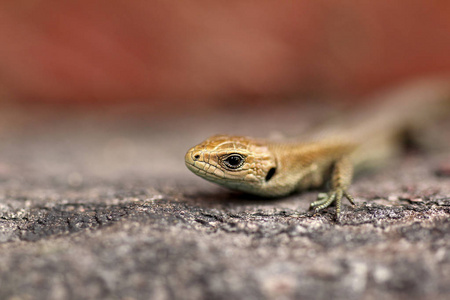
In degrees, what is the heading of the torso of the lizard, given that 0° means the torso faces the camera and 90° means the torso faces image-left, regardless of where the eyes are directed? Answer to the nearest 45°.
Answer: approximately 45°
